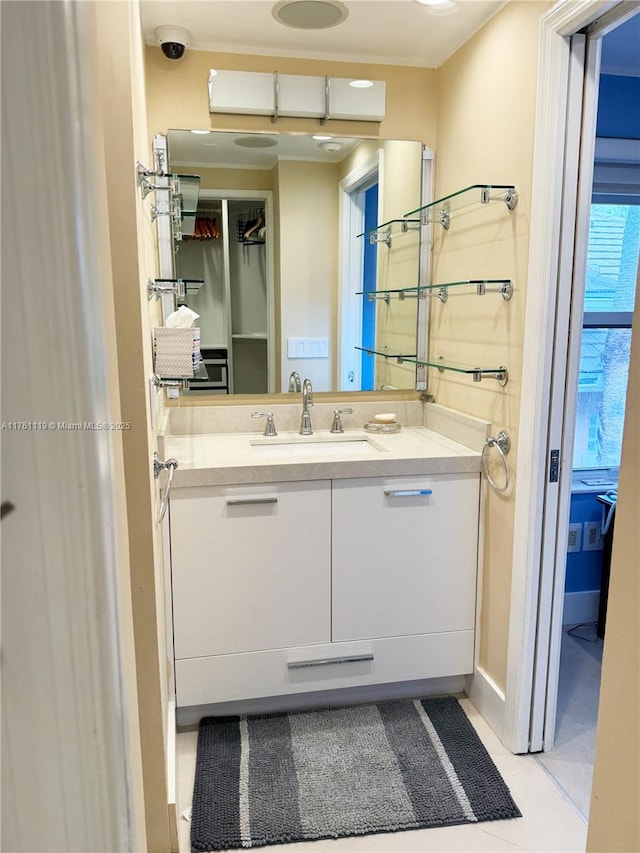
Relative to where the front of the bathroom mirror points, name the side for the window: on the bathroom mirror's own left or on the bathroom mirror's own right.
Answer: on the bathroom mirror's own left

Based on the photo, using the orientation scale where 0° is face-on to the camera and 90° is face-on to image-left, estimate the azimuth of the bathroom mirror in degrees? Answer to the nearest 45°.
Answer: approximately 0°

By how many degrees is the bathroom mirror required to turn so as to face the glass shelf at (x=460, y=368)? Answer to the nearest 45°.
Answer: approximately 45° to its left

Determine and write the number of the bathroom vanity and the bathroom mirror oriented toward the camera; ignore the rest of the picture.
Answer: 2

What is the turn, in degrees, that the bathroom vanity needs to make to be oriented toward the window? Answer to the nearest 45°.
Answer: approximately 135° to its left

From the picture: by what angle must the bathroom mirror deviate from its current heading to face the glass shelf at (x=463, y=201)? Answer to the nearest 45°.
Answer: approximately 45° to its left

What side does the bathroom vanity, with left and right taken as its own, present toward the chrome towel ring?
left
